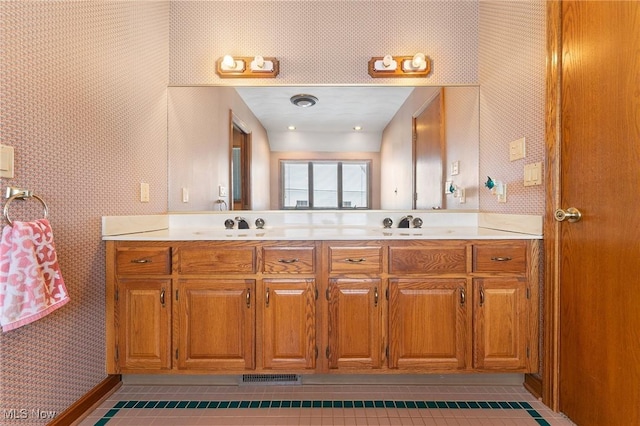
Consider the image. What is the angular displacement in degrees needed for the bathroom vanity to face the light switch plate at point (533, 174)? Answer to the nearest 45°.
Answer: approximately 90° to its left

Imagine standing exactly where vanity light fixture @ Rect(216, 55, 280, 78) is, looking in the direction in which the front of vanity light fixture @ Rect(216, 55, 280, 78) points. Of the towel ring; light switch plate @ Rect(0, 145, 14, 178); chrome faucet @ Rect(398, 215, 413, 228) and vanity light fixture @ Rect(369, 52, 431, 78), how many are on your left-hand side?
2

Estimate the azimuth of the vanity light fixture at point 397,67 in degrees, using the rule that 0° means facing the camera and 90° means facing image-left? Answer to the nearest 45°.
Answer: approximately 0°

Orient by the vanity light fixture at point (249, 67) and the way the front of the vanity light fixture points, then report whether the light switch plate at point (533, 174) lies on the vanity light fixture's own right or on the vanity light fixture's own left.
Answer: on the vanity light fixture's own left

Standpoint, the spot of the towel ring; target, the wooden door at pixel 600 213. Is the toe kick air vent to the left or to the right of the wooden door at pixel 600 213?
left
